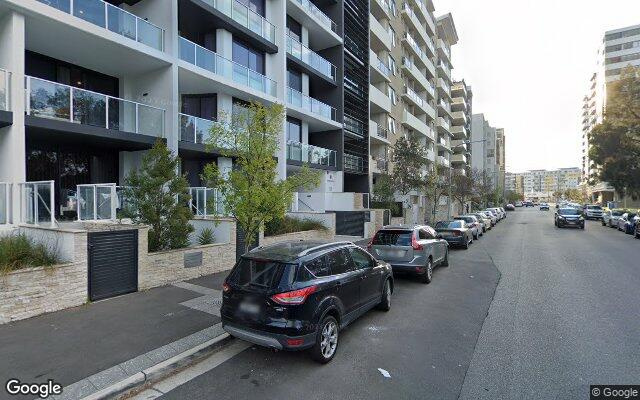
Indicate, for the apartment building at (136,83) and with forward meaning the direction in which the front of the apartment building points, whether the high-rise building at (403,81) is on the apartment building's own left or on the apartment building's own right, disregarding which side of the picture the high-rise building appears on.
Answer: on the apartment building's own left

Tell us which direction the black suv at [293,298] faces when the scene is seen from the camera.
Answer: facing away from the viewer and to the right of the viewer

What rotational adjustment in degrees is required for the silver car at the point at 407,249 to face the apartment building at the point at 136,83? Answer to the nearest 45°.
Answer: approximately 135° to its left

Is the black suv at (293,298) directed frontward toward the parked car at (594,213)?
yes

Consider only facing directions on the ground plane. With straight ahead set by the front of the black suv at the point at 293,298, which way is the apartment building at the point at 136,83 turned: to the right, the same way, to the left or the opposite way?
to the right

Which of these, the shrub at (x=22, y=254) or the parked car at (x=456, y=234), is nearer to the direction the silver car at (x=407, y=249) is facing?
the parked car

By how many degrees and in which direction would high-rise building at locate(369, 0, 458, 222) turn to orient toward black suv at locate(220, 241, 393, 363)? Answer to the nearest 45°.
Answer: approximately 45° to its right

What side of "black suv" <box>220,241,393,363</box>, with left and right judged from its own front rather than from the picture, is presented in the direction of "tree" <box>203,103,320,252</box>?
left

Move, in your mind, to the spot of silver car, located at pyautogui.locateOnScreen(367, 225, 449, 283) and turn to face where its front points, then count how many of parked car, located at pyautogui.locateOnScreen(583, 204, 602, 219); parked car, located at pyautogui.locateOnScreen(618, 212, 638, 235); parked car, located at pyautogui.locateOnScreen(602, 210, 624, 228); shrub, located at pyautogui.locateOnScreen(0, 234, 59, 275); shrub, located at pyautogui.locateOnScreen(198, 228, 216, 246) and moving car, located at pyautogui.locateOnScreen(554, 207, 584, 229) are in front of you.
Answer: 4

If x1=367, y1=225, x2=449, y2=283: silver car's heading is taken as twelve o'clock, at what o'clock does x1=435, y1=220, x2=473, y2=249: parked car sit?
The parked car is roughly at 11 o'clock from the silver car.
